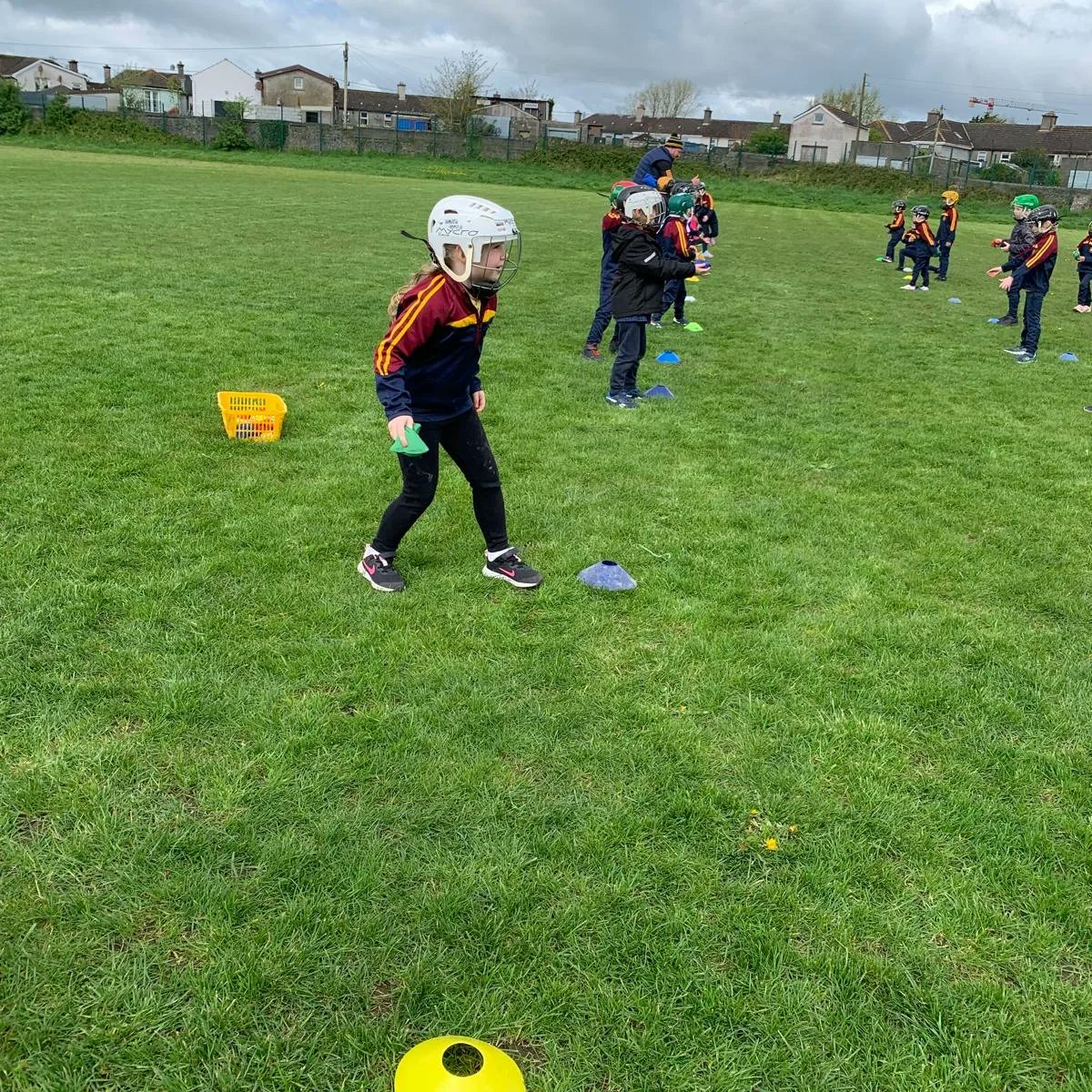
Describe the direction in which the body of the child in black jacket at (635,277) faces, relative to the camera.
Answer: to the viewer's right

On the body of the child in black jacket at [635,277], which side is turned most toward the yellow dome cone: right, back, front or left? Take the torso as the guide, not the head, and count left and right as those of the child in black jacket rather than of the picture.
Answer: right

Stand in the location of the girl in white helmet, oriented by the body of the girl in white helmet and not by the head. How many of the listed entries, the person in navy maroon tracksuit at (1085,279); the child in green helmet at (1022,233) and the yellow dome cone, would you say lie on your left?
2

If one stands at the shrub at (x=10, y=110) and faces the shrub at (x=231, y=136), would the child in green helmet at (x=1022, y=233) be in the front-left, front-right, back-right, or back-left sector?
front-right

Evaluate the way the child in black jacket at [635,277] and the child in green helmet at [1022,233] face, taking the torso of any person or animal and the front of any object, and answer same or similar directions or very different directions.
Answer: very different directions

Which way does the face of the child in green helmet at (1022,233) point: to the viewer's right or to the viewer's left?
to the viewer's left

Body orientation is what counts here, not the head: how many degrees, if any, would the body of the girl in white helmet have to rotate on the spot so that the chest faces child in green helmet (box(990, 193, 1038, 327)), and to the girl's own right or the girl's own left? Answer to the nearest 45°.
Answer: approximately 90° to the girl's own left

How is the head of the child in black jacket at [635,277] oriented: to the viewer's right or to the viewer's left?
to the viewer's right

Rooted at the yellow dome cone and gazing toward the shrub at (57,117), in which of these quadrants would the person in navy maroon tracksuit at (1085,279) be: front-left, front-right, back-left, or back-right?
front-right

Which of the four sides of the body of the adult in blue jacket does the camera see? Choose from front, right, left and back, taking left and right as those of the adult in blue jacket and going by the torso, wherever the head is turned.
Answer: right

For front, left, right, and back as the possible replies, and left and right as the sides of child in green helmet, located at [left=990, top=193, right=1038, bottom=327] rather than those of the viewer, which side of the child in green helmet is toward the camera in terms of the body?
left

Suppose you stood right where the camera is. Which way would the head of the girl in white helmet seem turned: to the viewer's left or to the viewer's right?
to the viewer's right

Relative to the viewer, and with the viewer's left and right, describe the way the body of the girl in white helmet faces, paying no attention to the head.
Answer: facing the viewer and to the right of the viewer

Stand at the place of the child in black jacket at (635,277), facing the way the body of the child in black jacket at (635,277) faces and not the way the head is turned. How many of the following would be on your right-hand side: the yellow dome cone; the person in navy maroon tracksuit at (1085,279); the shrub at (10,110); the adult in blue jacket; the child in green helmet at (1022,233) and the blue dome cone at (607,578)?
2

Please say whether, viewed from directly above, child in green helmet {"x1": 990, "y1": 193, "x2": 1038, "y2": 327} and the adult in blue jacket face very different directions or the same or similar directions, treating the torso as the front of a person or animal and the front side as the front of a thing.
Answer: very different directions
